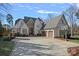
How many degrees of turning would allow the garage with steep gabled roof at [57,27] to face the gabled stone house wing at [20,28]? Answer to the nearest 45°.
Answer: approximately 45° to its right

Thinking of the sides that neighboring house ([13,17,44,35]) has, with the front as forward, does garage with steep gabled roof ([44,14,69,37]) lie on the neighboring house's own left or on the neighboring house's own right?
on the neighboring house's own left

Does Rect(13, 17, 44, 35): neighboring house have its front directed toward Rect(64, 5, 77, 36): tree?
no

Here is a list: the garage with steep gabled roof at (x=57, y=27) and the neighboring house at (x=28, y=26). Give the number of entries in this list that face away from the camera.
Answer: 0

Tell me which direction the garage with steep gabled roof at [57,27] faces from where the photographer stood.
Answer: facing the viewer and to the left of the viewer

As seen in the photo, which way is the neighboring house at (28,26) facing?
toward the camera
